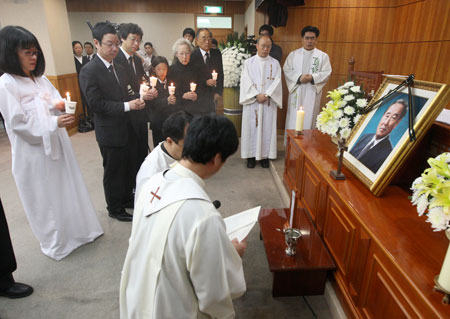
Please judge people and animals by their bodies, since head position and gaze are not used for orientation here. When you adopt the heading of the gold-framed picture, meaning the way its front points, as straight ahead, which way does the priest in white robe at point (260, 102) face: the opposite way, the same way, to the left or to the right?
to the left

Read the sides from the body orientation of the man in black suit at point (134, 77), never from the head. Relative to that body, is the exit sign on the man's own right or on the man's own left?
on the man's own left

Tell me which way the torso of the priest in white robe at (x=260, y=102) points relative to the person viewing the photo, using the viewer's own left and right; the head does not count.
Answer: facing the viewer

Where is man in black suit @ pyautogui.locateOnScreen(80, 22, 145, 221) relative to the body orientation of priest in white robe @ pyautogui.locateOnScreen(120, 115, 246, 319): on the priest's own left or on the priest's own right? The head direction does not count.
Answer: on the priest's own left

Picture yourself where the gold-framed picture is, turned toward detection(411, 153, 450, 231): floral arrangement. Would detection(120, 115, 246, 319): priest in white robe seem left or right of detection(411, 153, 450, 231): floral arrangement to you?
right

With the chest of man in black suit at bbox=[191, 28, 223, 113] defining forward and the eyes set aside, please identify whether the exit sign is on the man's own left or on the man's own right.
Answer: on the man's own left

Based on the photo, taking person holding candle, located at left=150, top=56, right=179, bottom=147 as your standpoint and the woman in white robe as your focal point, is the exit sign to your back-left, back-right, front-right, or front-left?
back-right

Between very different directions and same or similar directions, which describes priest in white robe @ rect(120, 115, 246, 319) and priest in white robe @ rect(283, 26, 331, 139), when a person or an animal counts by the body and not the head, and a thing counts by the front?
very different directions

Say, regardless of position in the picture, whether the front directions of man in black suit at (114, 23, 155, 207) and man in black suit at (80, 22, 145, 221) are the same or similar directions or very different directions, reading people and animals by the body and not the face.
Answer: same or similar directions

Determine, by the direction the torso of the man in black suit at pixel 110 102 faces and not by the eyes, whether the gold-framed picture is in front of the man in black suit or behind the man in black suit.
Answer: in front

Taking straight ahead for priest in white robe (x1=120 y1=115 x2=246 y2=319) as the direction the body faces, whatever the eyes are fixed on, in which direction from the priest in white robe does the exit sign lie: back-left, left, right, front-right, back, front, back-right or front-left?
front-left

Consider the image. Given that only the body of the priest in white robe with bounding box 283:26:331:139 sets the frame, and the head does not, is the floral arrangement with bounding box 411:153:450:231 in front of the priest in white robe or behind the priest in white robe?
in front

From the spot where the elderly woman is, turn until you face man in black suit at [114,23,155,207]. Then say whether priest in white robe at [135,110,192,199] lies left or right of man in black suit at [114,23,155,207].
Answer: left

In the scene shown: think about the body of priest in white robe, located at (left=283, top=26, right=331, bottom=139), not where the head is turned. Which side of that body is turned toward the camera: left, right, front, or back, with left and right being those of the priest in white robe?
front

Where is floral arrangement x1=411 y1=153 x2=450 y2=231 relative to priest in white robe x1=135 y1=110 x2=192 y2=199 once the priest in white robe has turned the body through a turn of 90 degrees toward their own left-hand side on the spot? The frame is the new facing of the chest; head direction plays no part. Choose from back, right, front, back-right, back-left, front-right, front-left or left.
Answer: back-right

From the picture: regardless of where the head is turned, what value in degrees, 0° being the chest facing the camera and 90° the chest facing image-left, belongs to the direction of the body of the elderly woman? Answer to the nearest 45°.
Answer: approximately 315°
